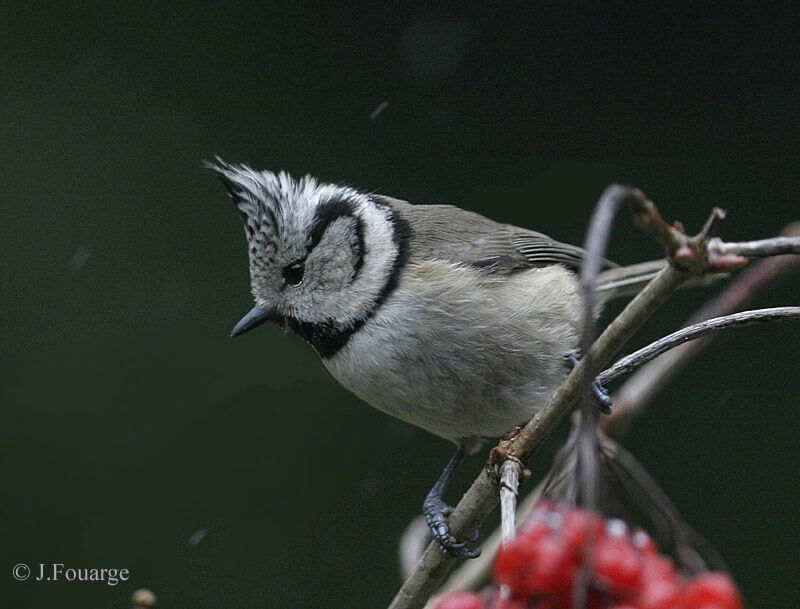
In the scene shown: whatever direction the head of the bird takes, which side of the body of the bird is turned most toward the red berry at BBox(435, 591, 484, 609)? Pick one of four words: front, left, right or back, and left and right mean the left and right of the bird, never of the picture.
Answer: left

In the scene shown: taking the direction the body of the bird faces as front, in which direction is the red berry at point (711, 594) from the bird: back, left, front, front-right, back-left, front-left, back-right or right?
left

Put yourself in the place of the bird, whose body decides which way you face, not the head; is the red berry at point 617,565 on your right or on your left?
on your left

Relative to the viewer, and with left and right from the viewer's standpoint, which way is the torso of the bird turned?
facing to the left of the viewer

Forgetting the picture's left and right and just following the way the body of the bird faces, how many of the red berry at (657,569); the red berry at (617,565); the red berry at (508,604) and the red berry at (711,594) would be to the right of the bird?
0

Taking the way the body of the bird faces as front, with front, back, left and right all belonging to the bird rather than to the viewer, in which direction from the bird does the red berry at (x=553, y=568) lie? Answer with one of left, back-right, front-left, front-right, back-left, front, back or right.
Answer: left

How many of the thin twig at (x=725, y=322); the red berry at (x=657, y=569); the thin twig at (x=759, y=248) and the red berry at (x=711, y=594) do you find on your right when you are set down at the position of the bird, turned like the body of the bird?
0

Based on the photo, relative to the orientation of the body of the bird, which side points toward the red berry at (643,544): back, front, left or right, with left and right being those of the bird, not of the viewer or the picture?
left

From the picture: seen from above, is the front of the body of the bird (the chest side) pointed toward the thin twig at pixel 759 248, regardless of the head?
no

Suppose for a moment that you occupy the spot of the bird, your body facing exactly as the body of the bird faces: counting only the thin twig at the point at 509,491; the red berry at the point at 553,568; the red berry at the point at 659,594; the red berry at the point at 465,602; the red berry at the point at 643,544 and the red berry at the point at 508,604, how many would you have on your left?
6

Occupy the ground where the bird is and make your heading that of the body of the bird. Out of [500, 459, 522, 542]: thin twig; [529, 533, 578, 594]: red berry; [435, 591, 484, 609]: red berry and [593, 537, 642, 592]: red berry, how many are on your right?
0

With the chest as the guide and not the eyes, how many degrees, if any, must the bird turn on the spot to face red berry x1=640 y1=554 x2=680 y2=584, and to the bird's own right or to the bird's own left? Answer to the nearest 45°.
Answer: approximately 90° to the bird's own left

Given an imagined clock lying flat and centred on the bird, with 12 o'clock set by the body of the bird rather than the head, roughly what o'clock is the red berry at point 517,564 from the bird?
The red berry is roughly at 9 o'clock from the bird.
